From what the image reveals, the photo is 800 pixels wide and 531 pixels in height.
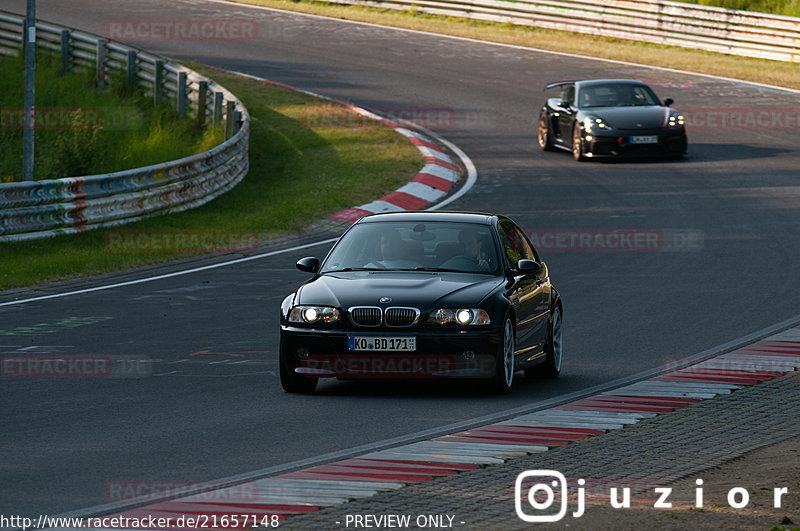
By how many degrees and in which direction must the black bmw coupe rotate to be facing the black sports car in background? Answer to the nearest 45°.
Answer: approximately 180°

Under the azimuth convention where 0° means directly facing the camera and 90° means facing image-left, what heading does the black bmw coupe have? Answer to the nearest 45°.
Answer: approximately 0°

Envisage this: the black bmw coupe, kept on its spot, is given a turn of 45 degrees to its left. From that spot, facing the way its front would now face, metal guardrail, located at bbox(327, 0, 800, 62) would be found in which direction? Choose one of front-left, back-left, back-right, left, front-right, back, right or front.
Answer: back-left
